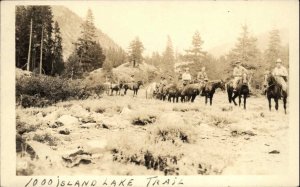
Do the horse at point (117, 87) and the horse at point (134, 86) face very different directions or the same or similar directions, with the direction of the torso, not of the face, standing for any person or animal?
same or similar directions

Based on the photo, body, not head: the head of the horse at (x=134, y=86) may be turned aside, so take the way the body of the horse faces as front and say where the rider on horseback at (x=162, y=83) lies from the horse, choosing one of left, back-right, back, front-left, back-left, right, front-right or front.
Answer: front

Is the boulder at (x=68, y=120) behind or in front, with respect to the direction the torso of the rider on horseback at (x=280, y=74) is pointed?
in front

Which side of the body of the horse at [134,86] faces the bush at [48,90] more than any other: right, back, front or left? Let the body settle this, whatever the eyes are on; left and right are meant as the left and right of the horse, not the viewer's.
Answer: back

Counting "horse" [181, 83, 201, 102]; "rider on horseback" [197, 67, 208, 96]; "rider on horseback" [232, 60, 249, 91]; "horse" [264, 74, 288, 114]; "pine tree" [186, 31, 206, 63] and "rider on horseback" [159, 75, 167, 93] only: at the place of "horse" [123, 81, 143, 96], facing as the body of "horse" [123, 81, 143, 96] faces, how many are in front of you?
6

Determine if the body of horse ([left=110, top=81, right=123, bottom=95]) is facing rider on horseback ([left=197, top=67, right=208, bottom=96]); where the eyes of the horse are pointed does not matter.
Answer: yes

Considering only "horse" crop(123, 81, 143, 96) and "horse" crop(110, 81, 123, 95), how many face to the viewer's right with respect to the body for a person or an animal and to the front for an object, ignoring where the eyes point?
2

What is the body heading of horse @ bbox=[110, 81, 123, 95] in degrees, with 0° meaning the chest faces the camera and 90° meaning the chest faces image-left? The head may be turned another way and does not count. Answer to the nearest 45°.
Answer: approximately 270°

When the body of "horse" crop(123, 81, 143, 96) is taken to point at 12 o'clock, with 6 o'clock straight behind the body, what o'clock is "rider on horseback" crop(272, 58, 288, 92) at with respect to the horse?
The rider on horseback is roughly at 2 o'clock from the horse.

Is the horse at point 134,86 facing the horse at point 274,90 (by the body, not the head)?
yes

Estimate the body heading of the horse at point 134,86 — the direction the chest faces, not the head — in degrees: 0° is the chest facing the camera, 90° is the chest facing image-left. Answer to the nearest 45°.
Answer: approximately 270°

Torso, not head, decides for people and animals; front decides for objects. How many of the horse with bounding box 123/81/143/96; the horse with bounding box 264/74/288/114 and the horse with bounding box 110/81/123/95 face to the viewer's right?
2

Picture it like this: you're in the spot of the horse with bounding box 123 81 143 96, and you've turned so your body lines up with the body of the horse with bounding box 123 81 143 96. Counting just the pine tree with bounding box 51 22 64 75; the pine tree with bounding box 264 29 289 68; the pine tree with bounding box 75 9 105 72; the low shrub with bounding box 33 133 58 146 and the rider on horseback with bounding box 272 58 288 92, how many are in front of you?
2

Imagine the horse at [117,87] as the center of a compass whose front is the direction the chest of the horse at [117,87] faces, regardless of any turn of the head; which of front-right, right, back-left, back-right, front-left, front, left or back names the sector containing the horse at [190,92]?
front
